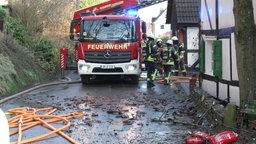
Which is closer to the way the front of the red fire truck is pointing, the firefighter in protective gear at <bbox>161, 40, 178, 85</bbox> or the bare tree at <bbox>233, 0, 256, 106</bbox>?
the bare tree

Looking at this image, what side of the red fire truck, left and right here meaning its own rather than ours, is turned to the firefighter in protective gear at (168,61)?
left

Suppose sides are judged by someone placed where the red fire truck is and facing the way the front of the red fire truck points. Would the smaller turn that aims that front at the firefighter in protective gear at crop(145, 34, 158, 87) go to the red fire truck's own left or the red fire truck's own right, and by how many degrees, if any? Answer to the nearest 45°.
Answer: approximately 90° to the red fire truck's own left

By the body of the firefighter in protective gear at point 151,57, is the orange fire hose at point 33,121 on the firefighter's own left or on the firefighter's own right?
on the firefighter's own right

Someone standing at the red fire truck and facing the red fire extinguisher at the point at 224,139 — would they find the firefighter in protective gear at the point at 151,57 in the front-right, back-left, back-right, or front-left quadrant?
front-left

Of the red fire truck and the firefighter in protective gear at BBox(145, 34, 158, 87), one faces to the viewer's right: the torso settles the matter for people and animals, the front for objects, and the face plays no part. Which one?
the firefighter in protective gear

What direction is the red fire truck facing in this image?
toward the camera

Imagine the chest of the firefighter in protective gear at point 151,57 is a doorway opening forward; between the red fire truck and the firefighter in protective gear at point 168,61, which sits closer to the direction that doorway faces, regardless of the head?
the firefighter in protective gear

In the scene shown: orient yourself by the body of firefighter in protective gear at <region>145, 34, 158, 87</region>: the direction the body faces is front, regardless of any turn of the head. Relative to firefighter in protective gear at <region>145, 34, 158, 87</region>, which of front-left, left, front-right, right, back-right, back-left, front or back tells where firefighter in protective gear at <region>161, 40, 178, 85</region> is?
front-left

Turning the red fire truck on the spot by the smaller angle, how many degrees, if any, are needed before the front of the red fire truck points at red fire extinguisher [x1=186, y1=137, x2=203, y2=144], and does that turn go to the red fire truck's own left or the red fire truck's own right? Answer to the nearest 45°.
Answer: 0° — it already faces it

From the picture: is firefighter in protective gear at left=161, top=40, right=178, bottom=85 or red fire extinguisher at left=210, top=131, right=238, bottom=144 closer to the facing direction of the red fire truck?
the red fire extinguisher

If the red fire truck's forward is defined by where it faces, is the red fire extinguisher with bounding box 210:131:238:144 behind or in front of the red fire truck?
in front

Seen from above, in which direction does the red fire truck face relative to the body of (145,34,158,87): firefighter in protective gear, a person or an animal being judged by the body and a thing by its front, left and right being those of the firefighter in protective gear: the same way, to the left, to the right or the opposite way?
to the right

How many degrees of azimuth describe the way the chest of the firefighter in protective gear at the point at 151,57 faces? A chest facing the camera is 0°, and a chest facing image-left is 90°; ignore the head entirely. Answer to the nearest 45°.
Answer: approximately 270°

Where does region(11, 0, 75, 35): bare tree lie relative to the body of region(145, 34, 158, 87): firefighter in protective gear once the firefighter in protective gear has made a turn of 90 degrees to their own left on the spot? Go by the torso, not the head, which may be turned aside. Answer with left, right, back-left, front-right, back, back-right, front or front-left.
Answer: front-left
